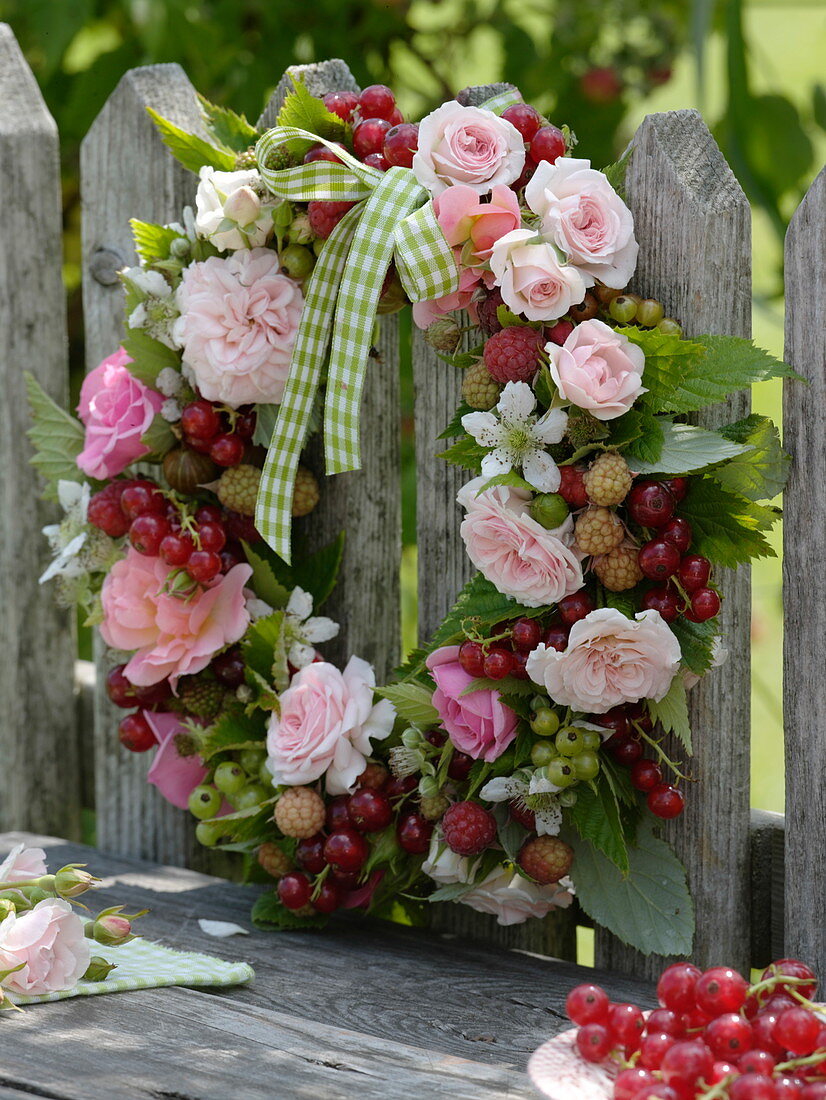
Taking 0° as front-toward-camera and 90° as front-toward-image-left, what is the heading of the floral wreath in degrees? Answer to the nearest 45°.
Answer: approximately 0°

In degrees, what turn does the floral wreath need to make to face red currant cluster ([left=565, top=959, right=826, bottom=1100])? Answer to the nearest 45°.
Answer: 0° — it already faces it
